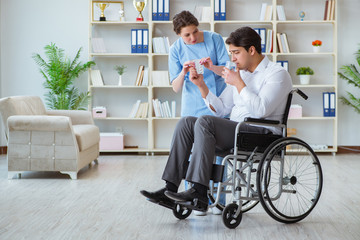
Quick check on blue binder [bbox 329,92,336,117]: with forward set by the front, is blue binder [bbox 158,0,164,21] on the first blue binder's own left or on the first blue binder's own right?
on the first blue binder's own right

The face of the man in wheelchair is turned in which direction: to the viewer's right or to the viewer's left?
to the viewer's left

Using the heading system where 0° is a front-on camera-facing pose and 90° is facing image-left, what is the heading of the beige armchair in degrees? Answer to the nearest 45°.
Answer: approximately 270°

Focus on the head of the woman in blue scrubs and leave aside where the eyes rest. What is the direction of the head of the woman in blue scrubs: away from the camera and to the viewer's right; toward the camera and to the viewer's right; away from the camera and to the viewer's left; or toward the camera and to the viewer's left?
toward the camera and to the viewer's right

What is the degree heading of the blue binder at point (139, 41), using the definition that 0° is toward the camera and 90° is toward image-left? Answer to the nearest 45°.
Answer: approximately 0°

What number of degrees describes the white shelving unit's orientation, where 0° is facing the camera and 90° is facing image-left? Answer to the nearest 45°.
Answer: approximately 0°

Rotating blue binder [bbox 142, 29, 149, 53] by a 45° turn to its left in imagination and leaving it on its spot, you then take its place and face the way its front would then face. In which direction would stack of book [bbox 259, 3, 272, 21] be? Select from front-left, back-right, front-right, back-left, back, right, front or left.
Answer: front-left
